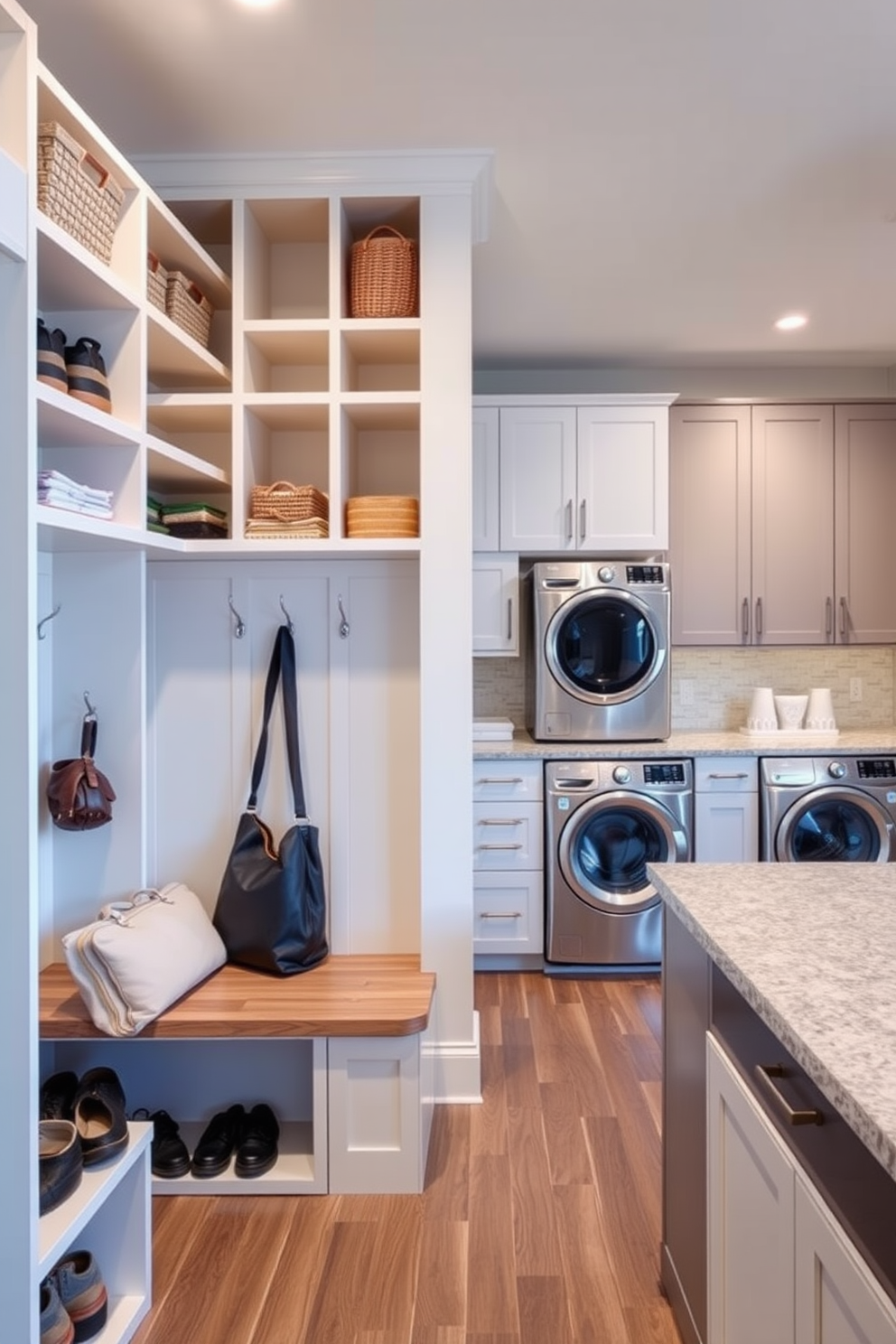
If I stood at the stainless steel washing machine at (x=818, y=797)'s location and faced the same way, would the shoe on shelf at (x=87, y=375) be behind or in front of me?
in front

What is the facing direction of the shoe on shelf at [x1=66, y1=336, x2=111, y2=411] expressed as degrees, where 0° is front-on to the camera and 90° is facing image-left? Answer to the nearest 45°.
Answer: approximately 135°

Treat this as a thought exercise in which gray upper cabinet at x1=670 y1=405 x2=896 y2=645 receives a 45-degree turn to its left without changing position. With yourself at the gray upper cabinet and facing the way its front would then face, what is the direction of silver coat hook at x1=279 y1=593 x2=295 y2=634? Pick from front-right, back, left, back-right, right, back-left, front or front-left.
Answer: right

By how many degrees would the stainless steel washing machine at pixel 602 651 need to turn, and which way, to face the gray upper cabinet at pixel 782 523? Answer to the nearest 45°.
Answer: approximately 135° to its left

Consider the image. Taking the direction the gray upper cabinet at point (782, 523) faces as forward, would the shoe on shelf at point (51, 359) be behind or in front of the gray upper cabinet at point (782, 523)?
in front
